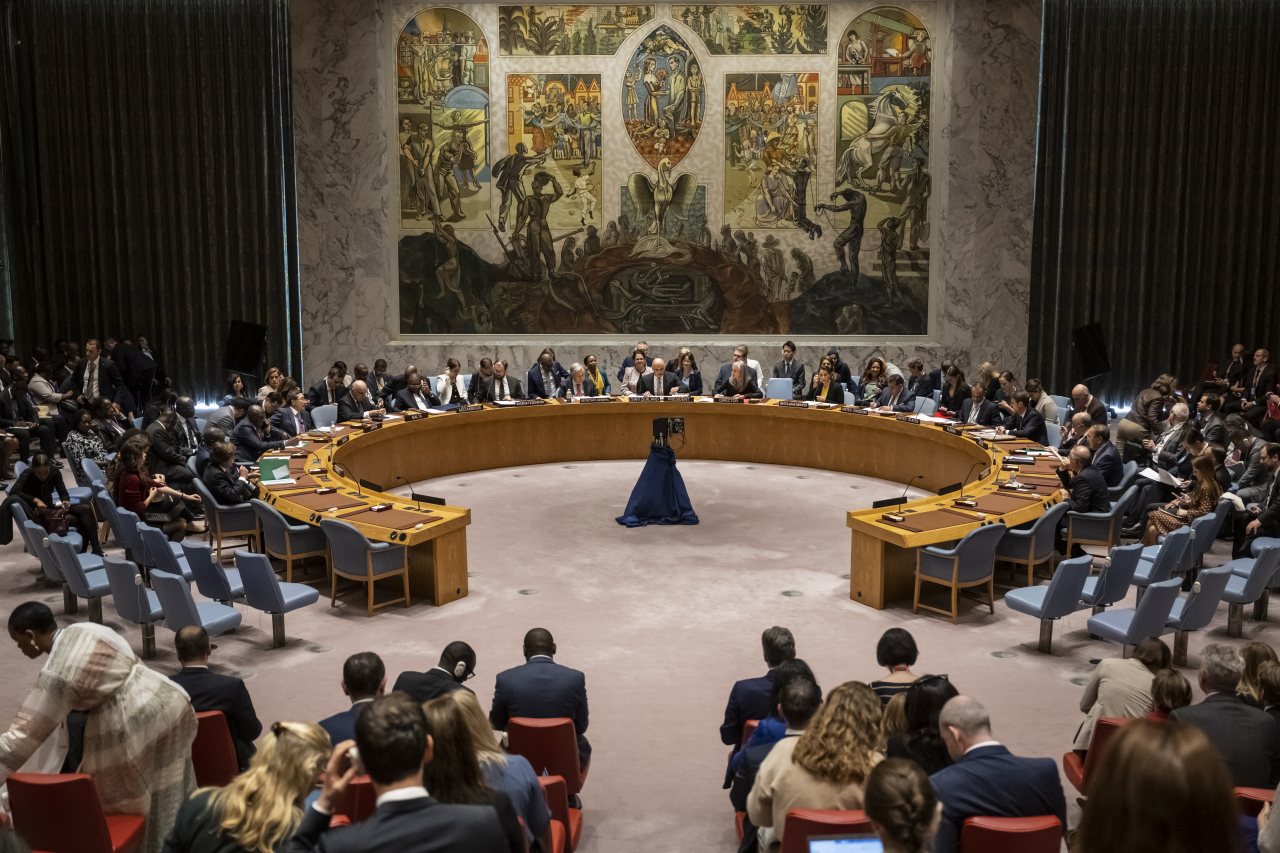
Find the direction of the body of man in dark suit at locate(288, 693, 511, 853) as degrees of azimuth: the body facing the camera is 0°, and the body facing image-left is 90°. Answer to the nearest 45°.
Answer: approximately 180°

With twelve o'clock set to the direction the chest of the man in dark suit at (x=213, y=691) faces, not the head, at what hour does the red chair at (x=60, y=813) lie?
The red chair is roughly at 7 o'clock from the man in dark suit.

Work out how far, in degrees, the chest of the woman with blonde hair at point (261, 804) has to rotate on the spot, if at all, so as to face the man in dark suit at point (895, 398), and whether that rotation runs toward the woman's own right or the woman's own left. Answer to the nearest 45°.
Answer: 0° — they already face them

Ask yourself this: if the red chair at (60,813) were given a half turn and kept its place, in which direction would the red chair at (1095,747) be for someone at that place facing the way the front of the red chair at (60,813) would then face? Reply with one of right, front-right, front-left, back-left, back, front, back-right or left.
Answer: back-left

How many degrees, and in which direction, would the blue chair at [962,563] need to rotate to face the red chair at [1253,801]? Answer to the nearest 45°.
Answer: approximately 135° to its left

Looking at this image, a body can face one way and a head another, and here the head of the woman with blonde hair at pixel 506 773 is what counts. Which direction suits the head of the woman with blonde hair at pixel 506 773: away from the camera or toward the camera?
away from the camera

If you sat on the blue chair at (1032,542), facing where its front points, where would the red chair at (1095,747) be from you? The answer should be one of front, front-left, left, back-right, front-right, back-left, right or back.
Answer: back-left

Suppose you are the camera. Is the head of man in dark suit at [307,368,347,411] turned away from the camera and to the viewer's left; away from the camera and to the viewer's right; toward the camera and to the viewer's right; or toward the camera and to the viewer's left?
toward the camera and to the viewer's right

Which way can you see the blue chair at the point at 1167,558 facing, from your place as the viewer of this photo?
facing away from the viewer and to the left of the viewer

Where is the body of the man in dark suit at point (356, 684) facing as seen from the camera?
away from the camera

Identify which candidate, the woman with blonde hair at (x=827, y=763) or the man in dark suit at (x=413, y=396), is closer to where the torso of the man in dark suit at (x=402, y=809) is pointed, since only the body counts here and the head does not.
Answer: the man in dark suit

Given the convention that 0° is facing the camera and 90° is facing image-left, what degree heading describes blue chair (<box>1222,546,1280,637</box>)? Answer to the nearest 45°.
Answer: approximately 135°

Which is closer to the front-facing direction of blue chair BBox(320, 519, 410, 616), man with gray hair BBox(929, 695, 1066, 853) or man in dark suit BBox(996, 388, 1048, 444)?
the man in dark suit

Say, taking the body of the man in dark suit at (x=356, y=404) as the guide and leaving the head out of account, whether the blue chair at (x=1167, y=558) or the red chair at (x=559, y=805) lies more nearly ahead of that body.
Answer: the blue chair

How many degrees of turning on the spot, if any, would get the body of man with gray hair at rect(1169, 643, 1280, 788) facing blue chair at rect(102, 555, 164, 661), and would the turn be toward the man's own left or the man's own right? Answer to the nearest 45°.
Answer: approximately 45° to the man's own left

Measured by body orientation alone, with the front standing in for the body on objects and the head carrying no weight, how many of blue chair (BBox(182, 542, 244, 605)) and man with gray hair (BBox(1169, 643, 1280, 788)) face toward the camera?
0

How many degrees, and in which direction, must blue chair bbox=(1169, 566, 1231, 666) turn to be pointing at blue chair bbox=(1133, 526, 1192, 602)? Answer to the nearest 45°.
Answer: approximately 45° to its right
